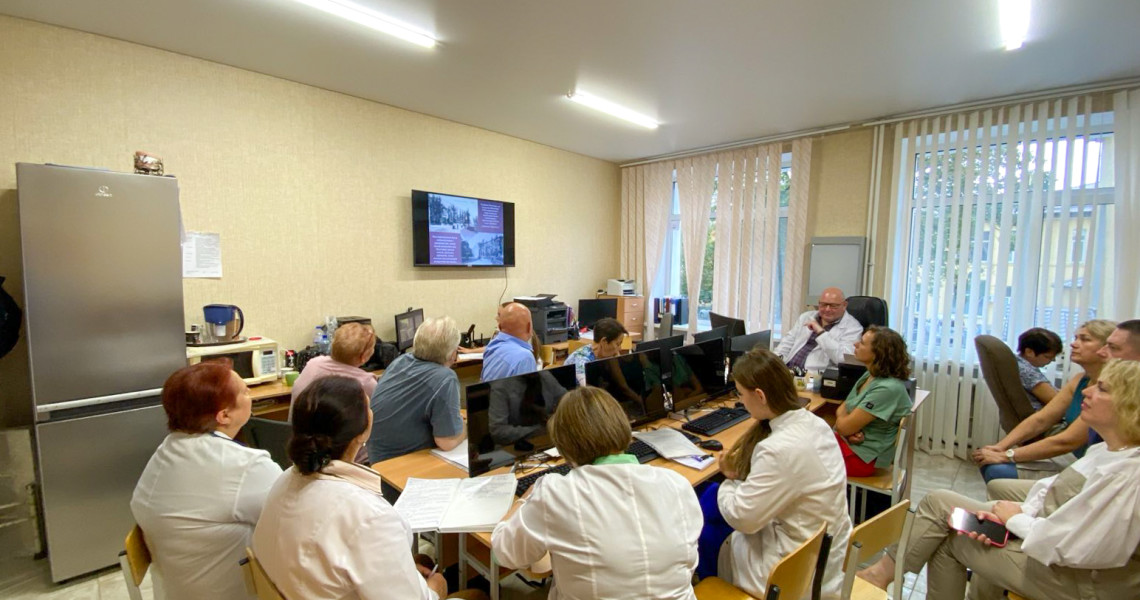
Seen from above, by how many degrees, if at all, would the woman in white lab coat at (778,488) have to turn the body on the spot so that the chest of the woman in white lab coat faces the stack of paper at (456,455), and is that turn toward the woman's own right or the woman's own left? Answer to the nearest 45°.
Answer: approximately 45° to the woman's own left

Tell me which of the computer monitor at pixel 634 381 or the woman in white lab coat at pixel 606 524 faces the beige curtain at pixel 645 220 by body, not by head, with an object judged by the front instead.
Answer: the woman in white lab coat

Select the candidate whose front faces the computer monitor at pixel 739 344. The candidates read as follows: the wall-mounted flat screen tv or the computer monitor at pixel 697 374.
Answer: the wall-mounted flat screen tv

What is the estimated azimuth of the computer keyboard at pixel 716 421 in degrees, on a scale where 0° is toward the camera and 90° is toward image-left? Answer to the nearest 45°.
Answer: approximately 315°

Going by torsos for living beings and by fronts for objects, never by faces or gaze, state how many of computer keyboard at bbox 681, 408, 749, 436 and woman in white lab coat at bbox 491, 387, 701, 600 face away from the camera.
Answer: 1

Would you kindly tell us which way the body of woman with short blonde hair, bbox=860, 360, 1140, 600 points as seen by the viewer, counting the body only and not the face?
to the viewer's left

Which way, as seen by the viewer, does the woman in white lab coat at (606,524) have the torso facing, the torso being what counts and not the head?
away from the camera

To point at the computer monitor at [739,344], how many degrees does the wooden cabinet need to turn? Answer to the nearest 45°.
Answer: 0° — it already faces it

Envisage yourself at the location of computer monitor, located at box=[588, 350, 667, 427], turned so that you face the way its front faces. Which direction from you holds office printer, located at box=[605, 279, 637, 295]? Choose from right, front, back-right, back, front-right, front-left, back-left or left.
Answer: back-left

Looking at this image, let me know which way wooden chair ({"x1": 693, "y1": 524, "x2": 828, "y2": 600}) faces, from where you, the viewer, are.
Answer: facing away from the viewer and to the left of the viewer

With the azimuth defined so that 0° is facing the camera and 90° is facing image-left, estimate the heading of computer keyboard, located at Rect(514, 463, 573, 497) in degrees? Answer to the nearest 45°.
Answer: approximately 315°

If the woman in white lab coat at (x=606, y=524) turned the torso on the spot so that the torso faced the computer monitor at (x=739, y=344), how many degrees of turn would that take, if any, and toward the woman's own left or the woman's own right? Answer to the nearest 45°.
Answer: approximately 45° to the woman's own right
